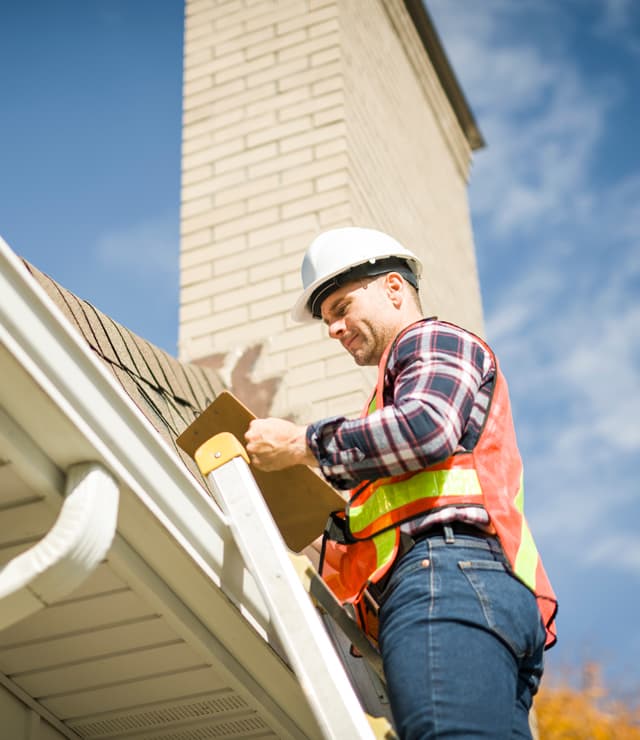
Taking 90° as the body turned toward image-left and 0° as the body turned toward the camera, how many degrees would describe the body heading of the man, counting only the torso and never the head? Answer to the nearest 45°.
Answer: approximately 90°
